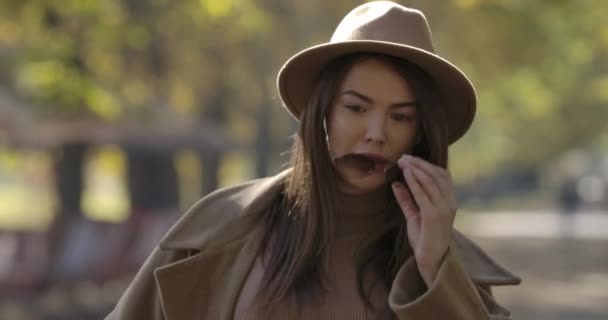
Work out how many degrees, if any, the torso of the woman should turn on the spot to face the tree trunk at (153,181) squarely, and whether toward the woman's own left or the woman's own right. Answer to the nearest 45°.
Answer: approximately 180°

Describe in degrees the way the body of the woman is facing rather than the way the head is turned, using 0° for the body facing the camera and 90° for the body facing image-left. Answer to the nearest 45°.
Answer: approximately 0°
